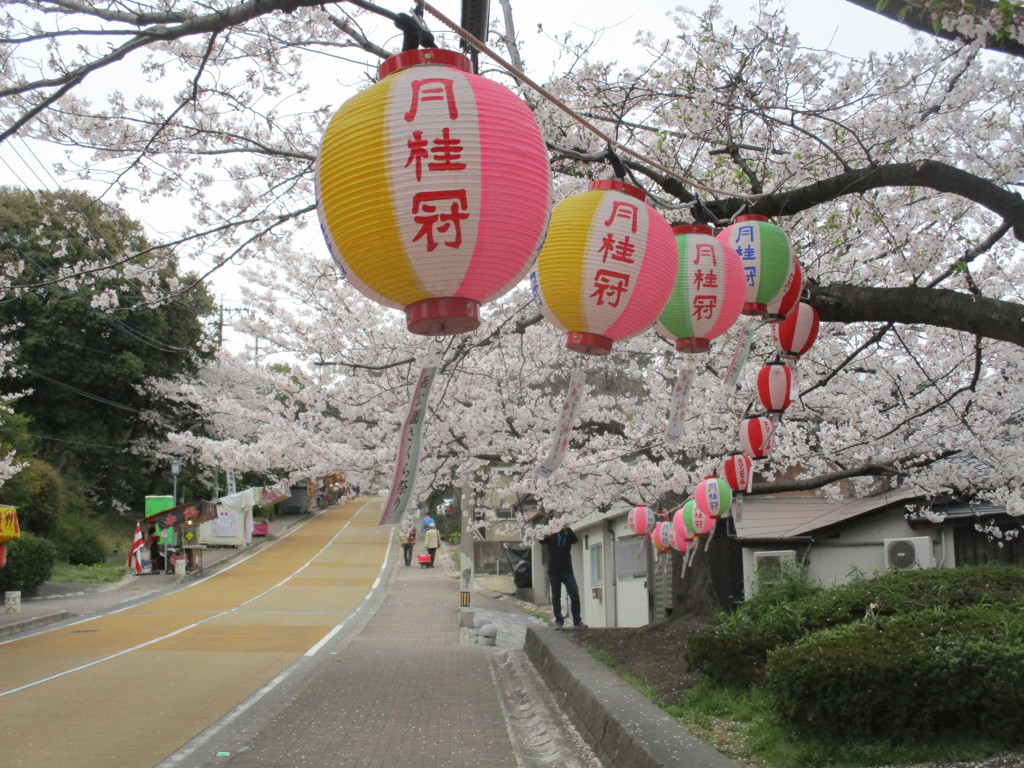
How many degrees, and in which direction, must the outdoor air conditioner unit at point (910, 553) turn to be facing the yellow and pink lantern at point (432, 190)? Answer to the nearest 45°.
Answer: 0° — it already faces it

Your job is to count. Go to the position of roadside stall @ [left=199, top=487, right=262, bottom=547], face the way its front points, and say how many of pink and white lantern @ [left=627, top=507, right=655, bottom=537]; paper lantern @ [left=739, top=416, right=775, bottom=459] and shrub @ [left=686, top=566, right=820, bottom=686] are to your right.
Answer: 3

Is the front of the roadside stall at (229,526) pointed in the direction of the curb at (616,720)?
no

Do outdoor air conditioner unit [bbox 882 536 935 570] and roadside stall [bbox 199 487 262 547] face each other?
no

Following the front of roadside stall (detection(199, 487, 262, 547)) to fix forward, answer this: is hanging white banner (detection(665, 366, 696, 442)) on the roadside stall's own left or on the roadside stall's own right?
on the roadside stall's own right

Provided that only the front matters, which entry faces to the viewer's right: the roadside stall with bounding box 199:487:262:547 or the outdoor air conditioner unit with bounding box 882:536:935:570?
the roadside stall

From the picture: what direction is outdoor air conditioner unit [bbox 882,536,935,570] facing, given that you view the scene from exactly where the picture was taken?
facing the viewer

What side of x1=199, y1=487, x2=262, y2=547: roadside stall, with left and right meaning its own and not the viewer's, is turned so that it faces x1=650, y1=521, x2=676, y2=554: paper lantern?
right

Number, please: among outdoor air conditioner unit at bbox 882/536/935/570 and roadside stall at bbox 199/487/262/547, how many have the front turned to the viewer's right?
1

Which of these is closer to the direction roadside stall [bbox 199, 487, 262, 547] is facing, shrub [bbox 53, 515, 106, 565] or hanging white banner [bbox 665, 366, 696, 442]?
the hanging white banner

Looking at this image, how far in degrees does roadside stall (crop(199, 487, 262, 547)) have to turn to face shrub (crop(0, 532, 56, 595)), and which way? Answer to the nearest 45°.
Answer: approximately 90° to its right

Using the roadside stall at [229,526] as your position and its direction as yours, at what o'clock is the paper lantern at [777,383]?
The paper lantern is roughly at 3 o'clock from the roadside stall.

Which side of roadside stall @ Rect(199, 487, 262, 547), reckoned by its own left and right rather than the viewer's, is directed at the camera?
right

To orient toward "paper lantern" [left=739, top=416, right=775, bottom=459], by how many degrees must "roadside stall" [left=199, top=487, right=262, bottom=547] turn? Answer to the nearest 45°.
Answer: approximately 90° to its right

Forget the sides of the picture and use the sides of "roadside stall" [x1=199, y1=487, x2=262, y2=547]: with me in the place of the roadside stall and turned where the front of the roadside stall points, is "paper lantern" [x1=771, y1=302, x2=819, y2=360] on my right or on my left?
on my right

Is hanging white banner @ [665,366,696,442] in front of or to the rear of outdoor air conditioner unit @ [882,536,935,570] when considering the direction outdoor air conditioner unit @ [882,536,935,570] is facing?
in front

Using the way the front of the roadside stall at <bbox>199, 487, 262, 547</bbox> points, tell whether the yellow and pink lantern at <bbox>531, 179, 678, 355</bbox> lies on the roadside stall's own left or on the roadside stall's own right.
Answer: on the roadside stall's own right

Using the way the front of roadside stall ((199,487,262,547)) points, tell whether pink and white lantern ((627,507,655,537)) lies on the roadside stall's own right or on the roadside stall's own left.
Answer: on the roadside stall's own right

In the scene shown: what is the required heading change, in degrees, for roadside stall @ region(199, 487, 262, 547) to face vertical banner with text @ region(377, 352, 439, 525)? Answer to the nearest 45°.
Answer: approximately 90° to its right

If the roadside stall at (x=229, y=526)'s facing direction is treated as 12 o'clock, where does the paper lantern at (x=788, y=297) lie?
The paper lantern is roughly at 3 o'clock from the roadside stall.

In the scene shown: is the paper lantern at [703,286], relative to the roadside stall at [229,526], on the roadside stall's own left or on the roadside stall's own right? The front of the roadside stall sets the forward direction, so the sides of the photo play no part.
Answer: on the roadside stall's own right

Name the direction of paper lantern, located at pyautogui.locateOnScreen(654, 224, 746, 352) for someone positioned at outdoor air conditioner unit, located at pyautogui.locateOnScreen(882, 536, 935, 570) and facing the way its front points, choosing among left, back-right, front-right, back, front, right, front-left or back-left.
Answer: front

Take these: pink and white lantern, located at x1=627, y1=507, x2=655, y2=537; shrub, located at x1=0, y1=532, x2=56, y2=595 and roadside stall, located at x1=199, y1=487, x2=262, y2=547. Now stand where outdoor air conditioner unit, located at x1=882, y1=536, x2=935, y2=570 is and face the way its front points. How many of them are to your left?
0
